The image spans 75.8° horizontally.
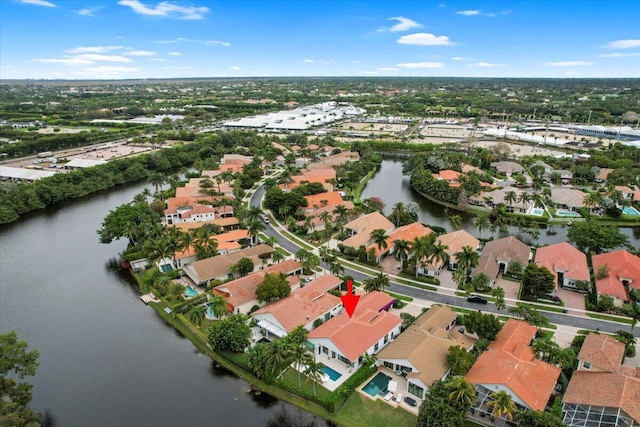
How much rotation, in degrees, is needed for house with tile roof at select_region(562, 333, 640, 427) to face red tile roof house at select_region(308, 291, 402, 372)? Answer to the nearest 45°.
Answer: approximately 90° to its left

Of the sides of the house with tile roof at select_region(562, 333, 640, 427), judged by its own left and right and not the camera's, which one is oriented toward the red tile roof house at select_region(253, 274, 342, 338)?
left

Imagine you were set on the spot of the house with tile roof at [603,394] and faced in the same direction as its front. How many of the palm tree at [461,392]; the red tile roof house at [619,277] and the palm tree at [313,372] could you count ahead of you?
1

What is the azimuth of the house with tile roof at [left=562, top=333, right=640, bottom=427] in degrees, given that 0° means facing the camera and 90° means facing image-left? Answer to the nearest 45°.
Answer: approximately 180°

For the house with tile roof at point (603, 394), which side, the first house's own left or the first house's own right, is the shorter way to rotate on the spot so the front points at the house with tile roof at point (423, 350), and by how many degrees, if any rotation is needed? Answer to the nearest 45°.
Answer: approximately 90° to the first house's own left

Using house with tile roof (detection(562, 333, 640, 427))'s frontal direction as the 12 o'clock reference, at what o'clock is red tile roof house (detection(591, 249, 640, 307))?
The red tile roof house is roughly at 12 o'clock from the house with tile roof.

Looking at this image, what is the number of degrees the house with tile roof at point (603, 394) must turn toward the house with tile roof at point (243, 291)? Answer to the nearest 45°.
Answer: approximately 90° to its left

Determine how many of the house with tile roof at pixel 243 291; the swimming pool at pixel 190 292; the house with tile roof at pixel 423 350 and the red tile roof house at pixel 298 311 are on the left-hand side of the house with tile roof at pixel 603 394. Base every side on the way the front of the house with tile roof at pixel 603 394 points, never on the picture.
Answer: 4

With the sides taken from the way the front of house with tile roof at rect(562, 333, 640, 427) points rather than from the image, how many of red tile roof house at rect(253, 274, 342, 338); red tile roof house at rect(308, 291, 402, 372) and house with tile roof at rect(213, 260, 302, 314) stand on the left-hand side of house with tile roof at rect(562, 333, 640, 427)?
3

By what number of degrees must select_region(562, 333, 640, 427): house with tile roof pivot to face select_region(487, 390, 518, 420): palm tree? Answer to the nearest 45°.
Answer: approximately 135° to its left

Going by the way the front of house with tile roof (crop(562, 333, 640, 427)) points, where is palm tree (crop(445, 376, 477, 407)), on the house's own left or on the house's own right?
on the house's own left
